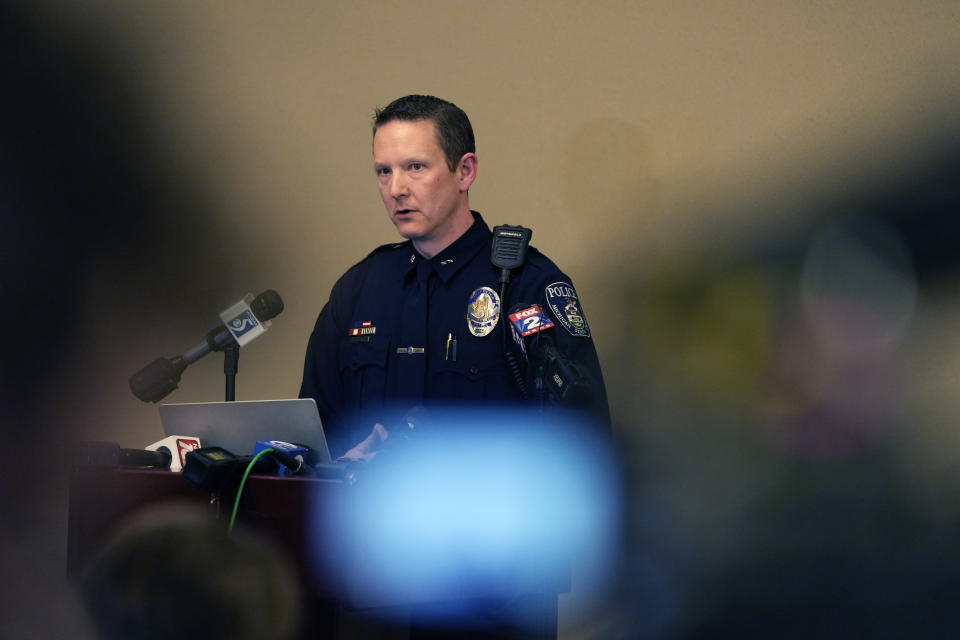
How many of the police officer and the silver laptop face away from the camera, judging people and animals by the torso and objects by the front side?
1

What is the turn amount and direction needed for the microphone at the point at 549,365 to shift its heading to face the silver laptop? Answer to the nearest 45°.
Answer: approximately 45° to its left

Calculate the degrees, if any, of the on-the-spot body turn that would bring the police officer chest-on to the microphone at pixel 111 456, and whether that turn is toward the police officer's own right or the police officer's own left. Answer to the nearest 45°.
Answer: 0° — they already face it

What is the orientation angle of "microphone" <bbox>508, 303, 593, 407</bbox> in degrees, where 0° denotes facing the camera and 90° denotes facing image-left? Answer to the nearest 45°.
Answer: approximately 135°

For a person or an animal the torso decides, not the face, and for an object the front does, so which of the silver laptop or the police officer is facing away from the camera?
the silver laptop

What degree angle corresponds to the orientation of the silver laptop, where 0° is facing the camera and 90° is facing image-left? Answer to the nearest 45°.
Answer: approximately 180°

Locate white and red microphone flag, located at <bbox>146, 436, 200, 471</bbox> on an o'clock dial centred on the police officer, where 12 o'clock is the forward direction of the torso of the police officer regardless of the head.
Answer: The white and red microphone flag is roughly at 12 o'clock from the police officer.

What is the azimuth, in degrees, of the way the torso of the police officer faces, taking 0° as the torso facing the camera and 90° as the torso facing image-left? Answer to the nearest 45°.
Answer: approximately 45°
